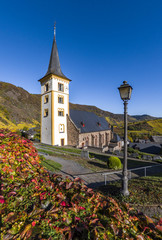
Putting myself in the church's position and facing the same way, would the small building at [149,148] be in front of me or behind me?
behind

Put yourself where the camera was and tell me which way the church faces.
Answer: facing the viewer and to the left of the viewer

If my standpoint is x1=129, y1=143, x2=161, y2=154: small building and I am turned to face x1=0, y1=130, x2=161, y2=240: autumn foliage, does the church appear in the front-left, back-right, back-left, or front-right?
front-right

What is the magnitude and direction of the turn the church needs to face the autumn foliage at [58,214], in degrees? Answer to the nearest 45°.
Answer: approximately 45° to its left

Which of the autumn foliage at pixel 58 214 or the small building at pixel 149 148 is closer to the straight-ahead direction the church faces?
the autumn foliage
